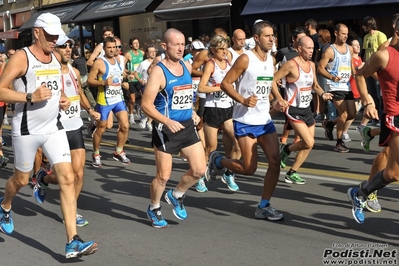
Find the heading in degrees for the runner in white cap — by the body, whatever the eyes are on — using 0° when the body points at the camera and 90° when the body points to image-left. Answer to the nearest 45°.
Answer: approximately 315°

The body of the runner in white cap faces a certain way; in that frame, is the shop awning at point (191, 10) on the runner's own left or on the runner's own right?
on the runner's own left

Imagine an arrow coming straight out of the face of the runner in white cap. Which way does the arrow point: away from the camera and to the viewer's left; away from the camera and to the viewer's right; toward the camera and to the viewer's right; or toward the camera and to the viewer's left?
toward the camera and to the viewer's right

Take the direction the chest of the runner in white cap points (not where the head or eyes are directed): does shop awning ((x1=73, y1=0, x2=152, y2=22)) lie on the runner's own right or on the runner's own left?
on the runner's own left
